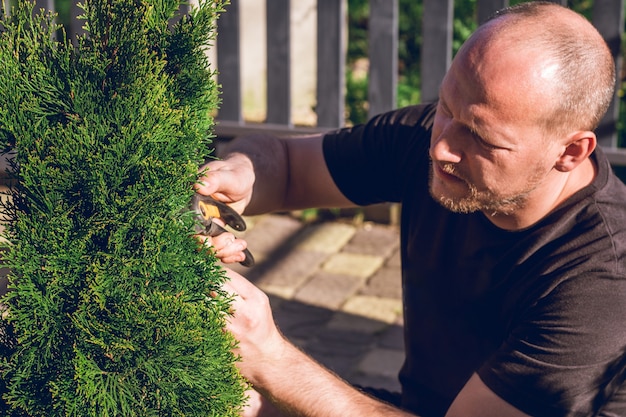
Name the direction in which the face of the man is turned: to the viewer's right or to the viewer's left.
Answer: to the viewer's left

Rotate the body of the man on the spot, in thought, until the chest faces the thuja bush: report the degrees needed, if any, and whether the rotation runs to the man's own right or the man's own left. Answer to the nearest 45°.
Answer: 0° — they already face it

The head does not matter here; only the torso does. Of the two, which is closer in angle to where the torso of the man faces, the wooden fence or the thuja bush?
the thuja bush

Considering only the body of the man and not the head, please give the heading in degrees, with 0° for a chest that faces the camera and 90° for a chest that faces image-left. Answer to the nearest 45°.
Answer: approximately 45°
